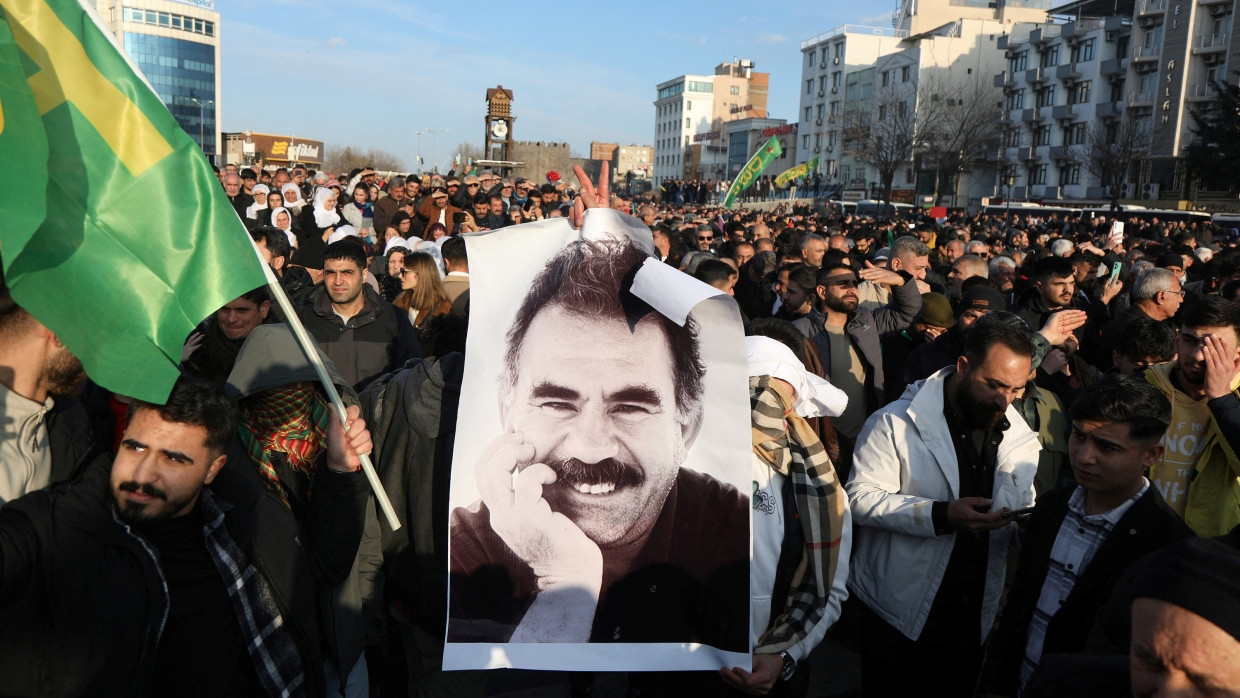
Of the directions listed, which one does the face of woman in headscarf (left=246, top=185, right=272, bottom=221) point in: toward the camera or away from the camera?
toward the camera

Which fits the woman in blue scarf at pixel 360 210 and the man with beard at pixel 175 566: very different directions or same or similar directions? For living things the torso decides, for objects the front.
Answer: same or similar directions

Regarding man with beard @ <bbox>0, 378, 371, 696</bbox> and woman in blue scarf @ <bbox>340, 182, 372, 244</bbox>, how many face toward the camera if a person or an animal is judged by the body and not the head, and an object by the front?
2

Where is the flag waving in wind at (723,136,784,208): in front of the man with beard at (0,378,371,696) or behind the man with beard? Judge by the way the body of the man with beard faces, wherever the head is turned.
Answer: behind

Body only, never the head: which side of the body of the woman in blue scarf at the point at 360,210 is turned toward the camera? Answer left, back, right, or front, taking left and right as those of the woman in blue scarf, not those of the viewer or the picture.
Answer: front

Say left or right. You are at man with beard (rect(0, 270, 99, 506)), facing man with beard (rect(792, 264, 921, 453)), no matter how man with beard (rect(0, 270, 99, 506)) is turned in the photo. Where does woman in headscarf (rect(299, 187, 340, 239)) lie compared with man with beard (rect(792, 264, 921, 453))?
left

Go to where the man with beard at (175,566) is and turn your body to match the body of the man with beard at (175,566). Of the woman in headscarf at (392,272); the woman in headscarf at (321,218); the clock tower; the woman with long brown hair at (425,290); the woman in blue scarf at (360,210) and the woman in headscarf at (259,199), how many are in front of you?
0

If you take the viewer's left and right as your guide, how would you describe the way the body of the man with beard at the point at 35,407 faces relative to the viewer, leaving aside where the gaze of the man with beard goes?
facing the viewer and to the right of the viewer

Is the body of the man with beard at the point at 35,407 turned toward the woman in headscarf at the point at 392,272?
no

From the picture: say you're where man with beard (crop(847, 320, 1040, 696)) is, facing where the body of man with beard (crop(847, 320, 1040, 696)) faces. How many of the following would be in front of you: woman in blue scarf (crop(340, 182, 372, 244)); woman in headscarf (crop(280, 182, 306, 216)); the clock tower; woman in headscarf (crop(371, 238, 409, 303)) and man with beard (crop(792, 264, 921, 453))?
0

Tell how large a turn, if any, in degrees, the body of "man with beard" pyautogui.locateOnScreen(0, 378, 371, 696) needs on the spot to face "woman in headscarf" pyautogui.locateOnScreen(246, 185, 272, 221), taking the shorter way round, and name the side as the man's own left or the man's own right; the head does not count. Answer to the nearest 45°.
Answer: approximately 180°

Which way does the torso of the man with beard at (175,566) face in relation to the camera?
toward the camera

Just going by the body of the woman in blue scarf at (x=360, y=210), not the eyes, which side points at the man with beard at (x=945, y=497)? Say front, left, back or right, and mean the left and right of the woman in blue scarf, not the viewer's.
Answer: front

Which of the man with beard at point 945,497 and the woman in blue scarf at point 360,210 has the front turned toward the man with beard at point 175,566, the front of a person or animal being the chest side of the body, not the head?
the woman in blue scarf

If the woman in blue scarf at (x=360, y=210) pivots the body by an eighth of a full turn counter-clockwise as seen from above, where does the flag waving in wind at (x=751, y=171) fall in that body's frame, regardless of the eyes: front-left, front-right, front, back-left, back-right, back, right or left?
left

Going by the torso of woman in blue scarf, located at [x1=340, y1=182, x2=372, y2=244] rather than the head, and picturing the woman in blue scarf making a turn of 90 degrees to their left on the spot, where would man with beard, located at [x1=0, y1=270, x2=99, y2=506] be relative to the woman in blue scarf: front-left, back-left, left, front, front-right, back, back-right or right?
right

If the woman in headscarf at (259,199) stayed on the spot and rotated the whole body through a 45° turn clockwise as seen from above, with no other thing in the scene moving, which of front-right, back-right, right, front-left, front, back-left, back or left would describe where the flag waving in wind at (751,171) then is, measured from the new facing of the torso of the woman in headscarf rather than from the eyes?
back-left

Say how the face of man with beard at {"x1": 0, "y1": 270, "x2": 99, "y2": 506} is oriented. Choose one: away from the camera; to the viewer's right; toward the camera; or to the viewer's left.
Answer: to the viewer's right
